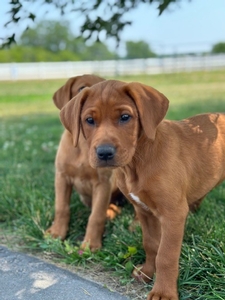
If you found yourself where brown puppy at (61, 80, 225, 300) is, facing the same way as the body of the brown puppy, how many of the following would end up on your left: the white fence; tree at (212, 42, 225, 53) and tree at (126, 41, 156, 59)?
0

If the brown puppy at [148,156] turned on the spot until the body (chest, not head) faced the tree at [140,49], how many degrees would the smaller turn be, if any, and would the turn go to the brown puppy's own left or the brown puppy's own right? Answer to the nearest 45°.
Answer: approximately 135° to the brown puppy's own right

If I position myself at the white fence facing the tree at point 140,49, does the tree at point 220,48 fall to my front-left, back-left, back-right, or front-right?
front-right

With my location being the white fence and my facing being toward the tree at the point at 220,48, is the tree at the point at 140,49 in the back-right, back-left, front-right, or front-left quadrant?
front-left

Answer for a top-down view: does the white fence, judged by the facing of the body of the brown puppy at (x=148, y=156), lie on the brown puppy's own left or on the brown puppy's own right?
on the brown puppy's own right

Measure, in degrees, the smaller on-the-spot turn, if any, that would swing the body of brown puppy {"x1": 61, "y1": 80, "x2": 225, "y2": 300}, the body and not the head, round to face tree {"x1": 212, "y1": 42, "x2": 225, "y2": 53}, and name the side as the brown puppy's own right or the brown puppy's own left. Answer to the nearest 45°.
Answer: approximately 135° to the brown puppy's own right

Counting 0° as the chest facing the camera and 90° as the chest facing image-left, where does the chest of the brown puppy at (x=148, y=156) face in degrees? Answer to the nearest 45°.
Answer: approximately 45°
